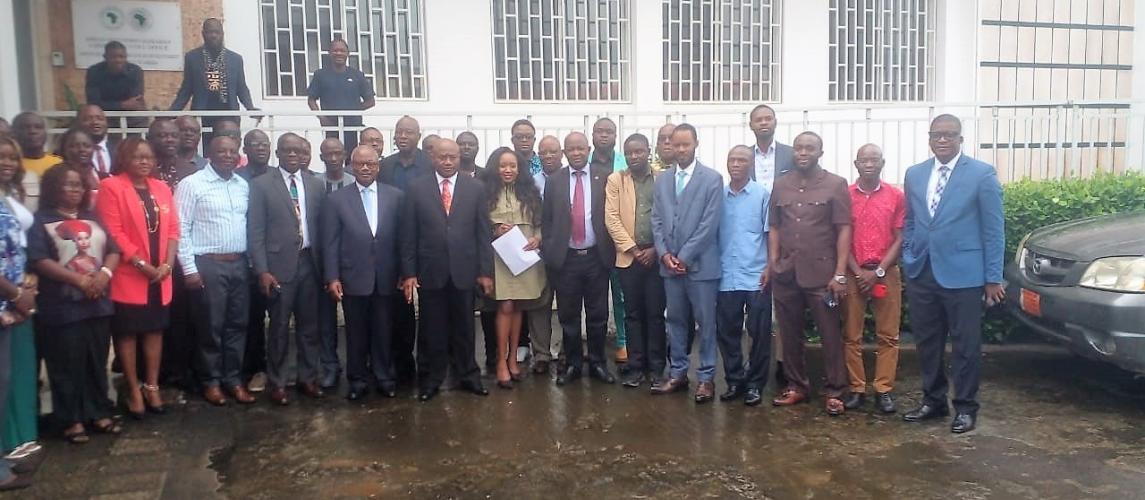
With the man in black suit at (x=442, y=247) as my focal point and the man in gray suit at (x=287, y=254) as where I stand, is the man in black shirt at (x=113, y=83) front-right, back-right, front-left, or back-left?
back-left

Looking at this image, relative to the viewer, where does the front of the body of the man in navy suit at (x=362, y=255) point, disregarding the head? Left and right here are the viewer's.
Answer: facing the viewer

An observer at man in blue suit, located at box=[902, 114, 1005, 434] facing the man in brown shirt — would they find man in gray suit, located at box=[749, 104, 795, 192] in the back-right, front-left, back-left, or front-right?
front-right

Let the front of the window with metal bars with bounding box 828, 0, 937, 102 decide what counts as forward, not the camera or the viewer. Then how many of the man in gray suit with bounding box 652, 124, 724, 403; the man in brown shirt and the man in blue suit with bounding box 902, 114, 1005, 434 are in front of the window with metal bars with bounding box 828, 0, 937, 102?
3

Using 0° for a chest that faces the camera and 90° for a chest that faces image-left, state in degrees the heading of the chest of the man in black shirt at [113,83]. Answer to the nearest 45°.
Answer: approximately 0°

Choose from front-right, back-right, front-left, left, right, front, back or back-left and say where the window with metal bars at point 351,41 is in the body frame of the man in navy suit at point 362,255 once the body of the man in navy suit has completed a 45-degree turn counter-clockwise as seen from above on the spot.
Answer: back-left

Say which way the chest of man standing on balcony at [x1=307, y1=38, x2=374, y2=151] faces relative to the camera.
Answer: toward the camera

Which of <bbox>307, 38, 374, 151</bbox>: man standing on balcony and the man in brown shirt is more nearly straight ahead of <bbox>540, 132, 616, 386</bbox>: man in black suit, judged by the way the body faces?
the man in brown shirt

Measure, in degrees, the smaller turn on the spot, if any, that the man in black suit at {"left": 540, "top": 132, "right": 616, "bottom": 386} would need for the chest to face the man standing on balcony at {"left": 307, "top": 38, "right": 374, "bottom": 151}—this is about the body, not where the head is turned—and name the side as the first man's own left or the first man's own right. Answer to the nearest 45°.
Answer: approximately 135° to the first man's own right

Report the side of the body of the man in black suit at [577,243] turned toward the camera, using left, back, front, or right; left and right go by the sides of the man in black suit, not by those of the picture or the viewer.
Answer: front

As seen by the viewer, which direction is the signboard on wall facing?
toward the camera

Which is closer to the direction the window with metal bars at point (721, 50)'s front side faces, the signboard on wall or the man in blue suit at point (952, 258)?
the man in blue suit

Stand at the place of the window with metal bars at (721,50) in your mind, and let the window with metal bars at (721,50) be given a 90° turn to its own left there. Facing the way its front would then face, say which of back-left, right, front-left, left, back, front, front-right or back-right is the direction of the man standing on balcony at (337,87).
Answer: back-right

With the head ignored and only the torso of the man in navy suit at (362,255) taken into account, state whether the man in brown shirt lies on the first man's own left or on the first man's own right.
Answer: on the first man's own left

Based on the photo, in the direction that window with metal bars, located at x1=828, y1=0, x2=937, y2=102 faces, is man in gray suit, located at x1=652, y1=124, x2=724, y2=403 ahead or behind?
ahead
